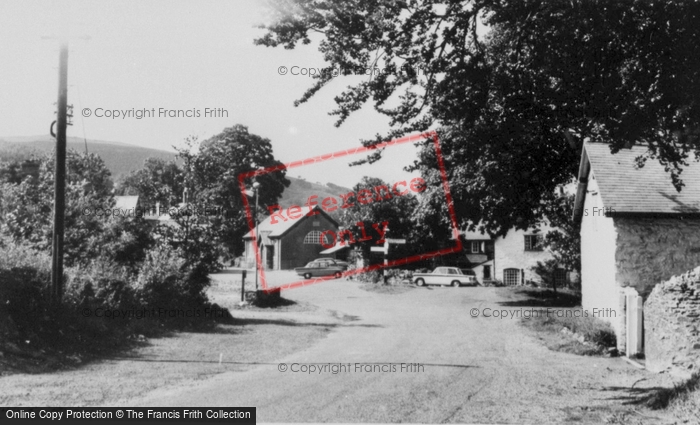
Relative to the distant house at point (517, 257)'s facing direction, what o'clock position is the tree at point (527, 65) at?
The tree is roughly at 12 o'clock from the distant house.

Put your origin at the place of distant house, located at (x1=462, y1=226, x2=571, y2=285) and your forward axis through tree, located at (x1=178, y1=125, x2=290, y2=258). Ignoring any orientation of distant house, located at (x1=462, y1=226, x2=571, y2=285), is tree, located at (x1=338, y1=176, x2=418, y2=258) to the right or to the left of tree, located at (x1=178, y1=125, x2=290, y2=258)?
right

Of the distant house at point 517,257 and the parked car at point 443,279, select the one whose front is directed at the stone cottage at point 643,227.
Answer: the distant house

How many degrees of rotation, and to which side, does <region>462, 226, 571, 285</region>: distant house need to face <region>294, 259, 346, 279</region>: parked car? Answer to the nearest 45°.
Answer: approximately 90° to its right

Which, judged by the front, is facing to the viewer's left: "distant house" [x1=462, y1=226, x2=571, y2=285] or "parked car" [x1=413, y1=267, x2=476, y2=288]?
the parked car

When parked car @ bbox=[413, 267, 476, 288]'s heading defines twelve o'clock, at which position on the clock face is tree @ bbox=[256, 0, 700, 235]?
The tree is roughly at 9 o'clock from the parked car.

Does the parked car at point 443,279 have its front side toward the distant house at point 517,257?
no

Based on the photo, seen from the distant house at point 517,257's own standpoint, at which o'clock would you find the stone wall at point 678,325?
The stone wall is roughly at 12 o'clock from the distant house.

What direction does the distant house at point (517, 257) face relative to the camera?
toward the camera

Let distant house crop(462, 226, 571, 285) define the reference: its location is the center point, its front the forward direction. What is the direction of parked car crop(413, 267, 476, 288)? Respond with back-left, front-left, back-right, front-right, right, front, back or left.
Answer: front-right

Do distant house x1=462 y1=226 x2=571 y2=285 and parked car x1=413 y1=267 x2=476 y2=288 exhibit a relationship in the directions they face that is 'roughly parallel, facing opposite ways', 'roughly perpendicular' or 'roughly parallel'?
roughly perpendicular

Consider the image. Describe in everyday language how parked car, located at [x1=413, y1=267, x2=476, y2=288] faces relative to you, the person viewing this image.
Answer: facing to the left of the viewer

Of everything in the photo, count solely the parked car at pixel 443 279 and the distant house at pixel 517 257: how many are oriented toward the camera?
1

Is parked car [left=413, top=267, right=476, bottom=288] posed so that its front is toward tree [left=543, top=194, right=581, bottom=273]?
no
